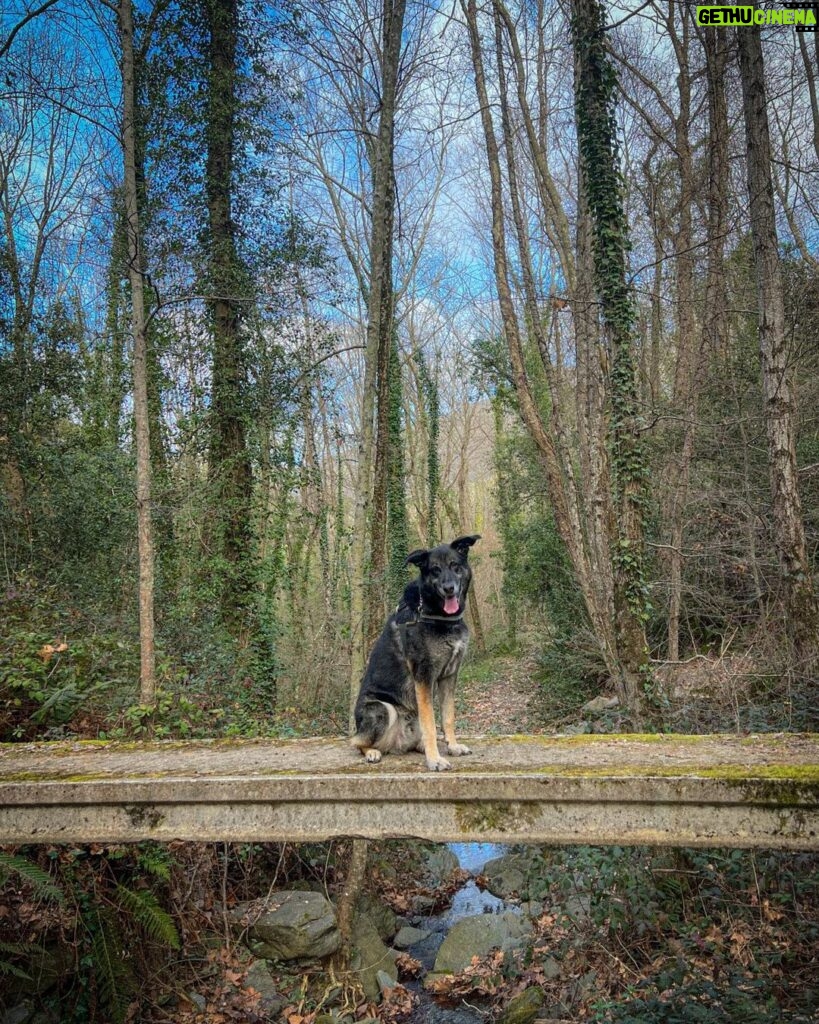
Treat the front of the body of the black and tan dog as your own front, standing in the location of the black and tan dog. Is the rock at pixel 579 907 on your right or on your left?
on your left

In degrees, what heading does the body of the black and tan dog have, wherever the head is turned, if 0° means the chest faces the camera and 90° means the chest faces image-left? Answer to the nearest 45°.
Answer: approximately 315°

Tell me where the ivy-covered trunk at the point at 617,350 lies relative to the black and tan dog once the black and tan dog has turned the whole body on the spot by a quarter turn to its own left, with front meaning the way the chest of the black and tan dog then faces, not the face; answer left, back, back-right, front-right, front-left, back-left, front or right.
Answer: front

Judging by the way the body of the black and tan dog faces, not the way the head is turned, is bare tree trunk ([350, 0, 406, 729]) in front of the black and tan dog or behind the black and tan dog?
behind
